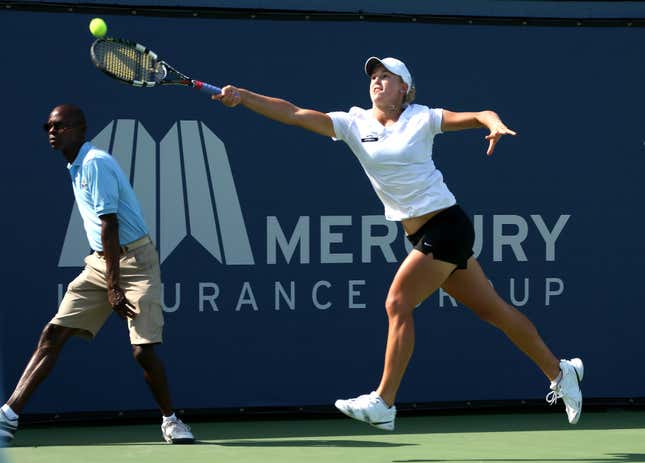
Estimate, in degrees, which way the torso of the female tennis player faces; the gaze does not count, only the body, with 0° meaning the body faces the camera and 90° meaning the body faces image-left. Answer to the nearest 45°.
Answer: approximately 45°

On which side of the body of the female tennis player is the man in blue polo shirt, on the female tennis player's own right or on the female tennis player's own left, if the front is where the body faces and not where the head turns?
on the female tennis player's own right
